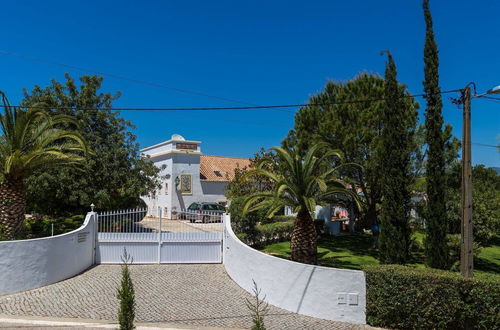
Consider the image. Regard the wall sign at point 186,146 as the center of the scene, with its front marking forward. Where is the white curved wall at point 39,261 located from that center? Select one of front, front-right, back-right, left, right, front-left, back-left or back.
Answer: front

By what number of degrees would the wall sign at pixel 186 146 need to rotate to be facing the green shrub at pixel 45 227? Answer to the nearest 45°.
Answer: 0° — it already faces it

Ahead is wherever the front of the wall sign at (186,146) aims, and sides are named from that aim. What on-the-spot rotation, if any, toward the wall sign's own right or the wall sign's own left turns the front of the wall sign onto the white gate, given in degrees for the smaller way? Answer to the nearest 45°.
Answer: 0° — it already faces it

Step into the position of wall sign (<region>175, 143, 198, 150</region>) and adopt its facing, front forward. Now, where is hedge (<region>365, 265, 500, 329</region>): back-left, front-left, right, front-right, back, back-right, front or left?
front

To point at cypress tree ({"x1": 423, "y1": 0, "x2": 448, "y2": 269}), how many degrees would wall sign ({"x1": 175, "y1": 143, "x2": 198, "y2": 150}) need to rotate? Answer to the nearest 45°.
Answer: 0° — it already faces it

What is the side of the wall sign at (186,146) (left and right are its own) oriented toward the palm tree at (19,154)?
front

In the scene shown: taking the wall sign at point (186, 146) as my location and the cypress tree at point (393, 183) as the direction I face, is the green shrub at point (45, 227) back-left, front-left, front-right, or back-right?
front-right

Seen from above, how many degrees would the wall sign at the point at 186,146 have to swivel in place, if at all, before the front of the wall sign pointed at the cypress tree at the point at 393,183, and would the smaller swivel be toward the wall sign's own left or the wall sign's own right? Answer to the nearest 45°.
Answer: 0° — it already faces it

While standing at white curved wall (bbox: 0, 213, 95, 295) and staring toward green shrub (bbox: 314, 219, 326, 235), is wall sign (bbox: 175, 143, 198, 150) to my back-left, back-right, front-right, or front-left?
front-left

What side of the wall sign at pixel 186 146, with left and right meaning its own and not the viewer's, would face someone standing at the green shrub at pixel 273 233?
front

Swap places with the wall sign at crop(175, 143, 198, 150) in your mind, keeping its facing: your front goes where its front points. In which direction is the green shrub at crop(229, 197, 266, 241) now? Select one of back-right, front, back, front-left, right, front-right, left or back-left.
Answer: front

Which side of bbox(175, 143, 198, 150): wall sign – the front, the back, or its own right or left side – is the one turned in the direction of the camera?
front

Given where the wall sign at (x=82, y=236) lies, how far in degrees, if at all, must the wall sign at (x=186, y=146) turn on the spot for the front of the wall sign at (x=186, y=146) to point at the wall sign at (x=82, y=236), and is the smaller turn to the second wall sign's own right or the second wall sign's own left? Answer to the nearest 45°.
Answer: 0° — it already faces it
